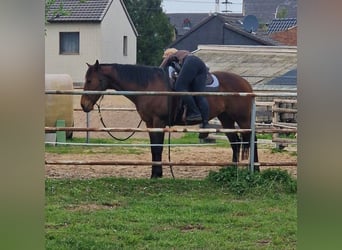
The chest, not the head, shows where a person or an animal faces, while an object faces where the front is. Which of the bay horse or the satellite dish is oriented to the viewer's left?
the bay horse

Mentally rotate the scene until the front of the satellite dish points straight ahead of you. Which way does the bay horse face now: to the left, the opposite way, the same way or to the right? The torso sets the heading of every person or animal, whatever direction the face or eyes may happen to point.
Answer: to the right

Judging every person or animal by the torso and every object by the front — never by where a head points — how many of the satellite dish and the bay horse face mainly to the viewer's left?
1

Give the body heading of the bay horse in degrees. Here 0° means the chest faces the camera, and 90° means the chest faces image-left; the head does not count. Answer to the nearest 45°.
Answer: approximately 90°

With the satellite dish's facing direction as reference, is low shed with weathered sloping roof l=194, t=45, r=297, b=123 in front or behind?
in front

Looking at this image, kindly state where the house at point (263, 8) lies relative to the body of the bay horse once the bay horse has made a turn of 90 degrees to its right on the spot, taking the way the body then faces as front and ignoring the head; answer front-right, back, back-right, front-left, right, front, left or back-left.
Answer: front

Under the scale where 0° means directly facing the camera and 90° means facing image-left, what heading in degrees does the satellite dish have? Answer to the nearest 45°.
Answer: approximately 0°

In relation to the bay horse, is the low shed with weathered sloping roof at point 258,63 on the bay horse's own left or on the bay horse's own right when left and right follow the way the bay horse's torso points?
on the bay horse's own right

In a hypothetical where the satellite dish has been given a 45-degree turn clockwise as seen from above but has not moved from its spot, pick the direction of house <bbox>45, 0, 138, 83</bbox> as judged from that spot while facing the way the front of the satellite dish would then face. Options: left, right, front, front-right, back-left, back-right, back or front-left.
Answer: front-right

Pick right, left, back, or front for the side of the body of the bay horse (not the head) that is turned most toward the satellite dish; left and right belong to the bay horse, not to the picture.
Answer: right
